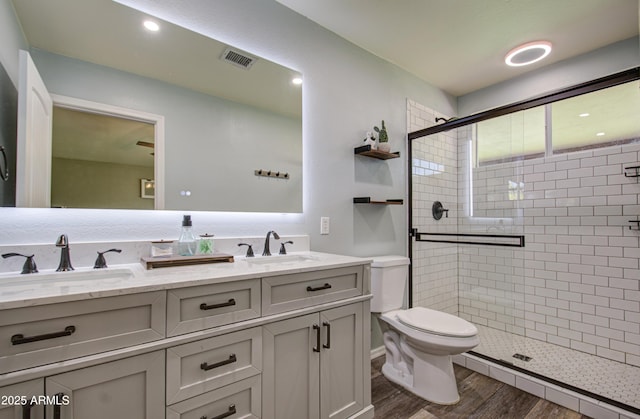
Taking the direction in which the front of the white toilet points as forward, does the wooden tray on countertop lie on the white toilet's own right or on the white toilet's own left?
on the white toilet's own right

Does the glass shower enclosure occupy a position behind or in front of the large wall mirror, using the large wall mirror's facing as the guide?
in front

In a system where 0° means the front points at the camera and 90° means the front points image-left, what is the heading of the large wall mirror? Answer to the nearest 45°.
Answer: approximately 315°

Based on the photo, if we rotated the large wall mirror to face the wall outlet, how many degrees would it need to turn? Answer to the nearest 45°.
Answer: approximately 45° to its left

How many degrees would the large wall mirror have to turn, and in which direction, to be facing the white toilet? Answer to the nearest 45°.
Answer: approximately 45° to its left
